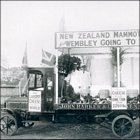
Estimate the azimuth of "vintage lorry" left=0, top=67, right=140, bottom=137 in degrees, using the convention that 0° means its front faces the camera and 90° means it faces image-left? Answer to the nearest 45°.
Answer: approximately 90°
